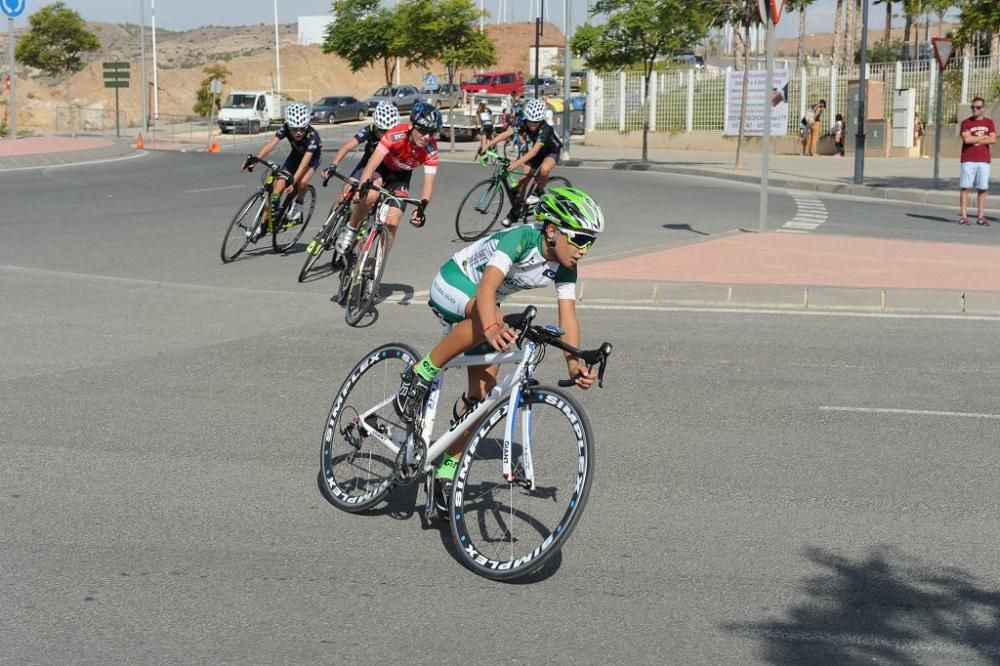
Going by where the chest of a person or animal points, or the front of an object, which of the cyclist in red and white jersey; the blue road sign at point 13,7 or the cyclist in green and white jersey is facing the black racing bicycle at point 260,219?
the blue road sign

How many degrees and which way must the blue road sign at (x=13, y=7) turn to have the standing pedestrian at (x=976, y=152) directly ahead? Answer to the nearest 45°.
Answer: approximately 45° to its left

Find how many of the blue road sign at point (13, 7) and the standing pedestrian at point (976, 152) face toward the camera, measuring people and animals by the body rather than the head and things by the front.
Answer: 2

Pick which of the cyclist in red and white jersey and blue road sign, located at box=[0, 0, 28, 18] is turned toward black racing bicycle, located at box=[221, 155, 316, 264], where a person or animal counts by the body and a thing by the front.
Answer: the blue road sign

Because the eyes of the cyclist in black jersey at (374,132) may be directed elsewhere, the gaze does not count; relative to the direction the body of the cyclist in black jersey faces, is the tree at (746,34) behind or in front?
behind

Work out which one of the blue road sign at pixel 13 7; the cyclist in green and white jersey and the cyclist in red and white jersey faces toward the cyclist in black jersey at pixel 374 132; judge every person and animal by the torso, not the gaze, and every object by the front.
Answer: the blue road sign

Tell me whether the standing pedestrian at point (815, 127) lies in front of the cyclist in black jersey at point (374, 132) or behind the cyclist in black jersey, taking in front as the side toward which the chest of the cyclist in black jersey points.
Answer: behind
